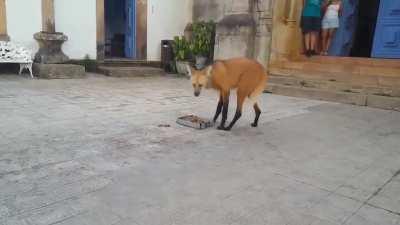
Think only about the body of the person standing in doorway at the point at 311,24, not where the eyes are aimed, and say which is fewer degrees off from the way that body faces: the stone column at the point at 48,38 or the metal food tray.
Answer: the metal food tray

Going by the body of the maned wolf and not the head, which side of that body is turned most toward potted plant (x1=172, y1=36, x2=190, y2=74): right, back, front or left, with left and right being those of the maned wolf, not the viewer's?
right

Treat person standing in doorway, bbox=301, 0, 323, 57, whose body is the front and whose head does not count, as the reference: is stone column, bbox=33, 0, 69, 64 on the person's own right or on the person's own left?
on the person's own right

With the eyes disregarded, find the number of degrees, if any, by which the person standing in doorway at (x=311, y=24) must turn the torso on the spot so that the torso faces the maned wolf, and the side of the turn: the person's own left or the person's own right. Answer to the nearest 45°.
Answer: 0° — they already face it

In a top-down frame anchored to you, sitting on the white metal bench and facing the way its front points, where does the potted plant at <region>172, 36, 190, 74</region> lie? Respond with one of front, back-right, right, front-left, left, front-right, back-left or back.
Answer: left

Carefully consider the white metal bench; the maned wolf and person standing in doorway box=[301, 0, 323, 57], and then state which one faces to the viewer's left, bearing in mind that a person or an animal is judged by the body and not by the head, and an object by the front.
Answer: the maned wolf

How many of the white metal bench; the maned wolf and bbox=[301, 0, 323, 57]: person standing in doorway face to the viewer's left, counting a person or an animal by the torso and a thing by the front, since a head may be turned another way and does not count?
1

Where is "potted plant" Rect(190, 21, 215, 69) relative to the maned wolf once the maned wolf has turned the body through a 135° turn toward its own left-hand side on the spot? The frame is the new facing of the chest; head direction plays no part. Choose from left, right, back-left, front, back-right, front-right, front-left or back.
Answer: back-left

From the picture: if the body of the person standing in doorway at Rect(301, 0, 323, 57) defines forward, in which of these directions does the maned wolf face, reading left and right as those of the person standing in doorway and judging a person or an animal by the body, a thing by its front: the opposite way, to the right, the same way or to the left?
to the right

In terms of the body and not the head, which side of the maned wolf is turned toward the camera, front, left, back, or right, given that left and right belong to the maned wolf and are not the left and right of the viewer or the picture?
left

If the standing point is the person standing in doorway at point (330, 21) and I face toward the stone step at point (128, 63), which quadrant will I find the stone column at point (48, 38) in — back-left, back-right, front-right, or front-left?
front-left

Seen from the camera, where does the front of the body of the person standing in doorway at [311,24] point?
toward the camera

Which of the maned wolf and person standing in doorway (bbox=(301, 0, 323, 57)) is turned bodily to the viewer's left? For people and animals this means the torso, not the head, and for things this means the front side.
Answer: the maned wolf
